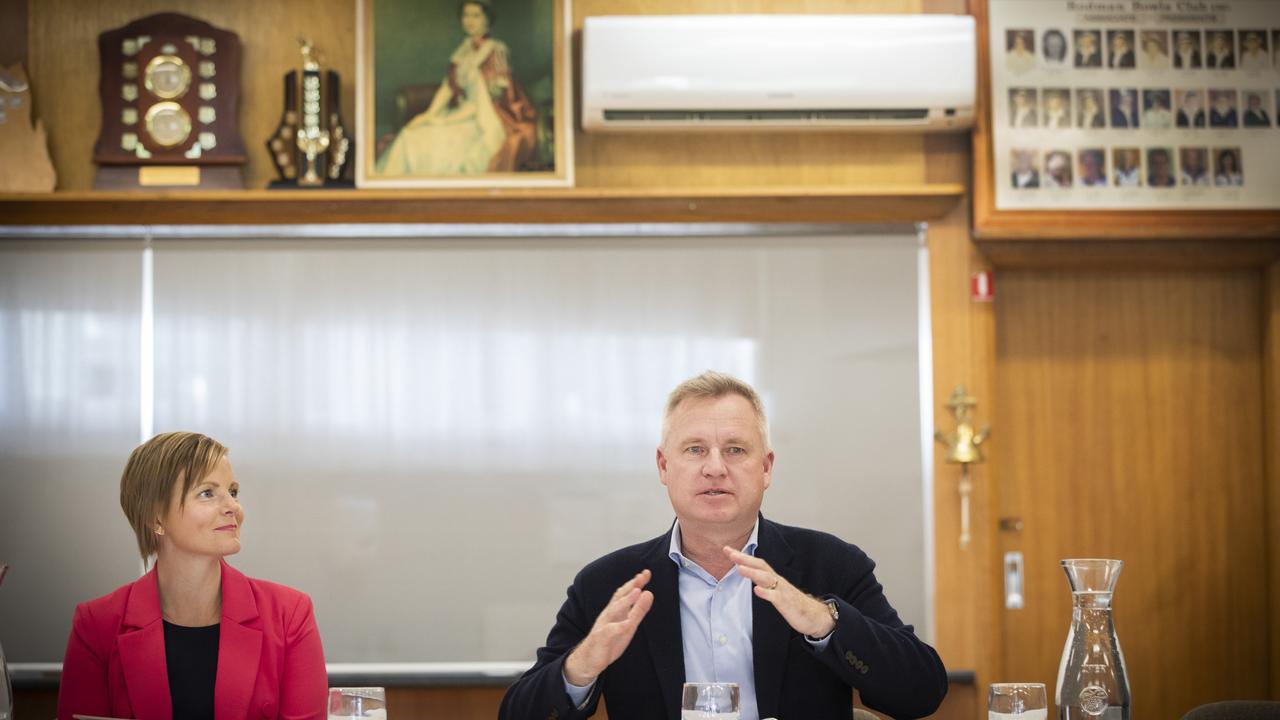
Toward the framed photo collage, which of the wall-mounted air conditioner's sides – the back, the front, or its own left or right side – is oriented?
left

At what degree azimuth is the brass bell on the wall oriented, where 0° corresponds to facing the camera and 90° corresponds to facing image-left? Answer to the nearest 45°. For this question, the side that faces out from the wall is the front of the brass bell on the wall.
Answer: approximately 0°

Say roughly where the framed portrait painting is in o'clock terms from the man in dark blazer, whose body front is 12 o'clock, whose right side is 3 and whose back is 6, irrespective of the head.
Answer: The framed portrait painting is roughly at 5 o'clock from the man in dark blazer.

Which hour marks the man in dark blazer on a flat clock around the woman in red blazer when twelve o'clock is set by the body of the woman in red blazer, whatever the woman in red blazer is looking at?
The man in dark blazer is roughly at 10 o'clock from the woman in red blazer.

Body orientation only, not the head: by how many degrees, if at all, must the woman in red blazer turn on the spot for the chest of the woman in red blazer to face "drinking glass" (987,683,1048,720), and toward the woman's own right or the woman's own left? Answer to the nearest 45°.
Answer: approximately 45° to the woman's own left

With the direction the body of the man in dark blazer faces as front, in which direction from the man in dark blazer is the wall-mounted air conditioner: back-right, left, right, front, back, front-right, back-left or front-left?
back

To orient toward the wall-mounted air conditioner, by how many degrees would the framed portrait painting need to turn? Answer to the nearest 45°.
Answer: approximately 90° to its left

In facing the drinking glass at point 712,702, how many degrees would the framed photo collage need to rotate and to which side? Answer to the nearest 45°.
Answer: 0° — it already faces it
